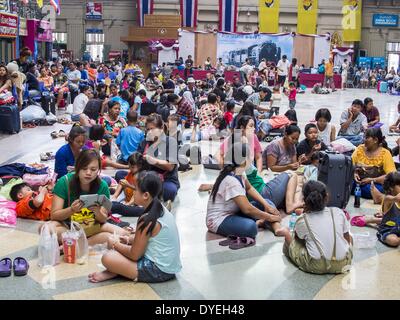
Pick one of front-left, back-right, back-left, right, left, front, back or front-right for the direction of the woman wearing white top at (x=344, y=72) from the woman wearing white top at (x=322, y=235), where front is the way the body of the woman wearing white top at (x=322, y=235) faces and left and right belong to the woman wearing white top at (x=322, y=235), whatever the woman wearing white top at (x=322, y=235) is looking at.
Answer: front

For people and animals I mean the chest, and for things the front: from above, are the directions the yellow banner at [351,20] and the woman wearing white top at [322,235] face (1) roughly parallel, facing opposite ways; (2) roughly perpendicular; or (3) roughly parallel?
roughly parallel, facing opposite ways

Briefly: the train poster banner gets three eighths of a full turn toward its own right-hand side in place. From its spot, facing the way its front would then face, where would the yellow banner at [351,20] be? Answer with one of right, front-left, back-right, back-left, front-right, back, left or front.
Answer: right

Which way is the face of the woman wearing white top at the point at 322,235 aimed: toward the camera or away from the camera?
away from the camera

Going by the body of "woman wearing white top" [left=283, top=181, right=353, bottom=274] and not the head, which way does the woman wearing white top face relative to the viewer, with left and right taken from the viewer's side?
facing away from the viewer

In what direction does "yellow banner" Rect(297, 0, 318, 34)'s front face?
toward the camera

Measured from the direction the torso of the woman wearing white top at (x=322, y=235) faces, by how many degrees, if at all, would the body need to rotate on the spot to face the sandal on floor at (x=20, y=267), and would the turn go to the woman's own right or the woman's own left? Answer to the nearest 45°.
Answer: approximately 90° to the woman's own left

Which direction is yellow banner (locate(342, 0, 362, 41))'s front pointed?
toward the camera

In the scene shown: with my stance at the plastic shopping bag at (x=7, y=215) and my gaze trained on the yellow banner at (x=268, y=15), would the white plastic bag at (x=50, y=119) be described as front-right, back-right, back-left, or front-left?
front-left

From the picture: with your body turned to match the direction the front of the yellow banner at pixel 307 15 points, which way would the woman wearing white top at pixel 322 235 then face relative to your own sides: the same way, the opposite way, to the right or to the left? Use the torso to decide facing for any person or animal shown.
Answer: the opposite way
